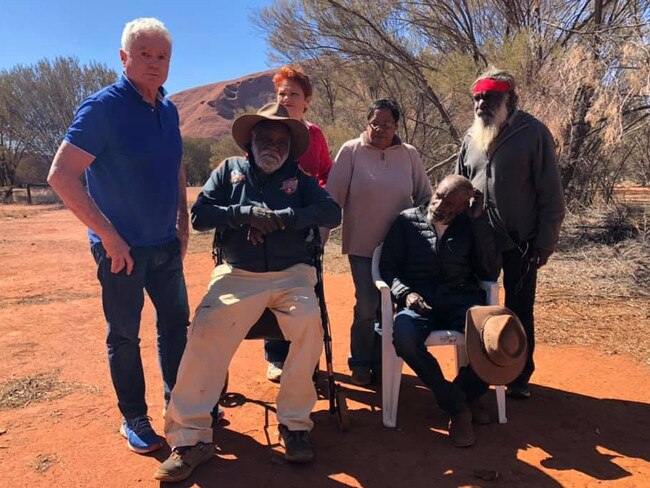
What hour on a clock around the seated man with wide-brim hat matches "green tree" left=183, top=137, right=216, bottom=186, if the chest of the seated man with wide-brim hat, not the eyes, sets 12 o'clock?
The green tree is roughly at 6 o'clock from the seated man with wide-brim hat.

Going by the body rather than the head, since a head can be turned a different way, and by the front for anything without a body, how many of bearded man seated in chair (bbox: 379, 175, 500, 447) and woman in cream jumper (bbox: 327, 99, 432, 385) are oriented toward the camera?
2

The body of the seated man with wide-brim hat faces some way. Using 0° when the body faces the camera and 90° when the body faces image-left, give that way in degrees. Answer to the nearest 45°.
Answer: approximately 0°

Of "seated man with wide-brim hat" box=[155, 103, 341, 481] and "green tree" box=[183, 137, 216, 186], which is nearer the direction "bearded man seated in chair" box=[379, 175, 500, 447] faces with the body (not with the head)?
the seated man with wide-brim hat

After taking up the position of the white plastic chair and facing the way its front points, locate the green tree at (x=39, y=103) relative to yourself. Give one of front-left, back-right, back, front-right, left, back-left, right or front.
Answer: back-right

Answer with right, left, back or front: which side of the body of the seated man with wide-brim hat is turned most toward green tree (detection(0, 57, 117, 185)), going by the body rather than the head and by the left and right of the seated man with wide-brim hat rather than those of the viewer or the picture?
back

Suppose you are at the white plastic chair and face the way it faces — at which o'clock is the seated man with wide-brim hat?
The seated man with wide-brim hat is roughly at 2 o'clock from the white plastic chair.

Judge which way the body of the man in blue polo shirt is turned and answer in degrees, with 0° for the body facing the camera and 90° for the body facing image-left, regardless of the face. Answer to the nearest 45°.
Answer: approximately 315°

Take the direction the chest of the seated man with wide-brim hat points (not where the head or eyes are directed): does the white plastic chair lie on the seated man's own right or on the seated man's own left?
on the seated man's own left
